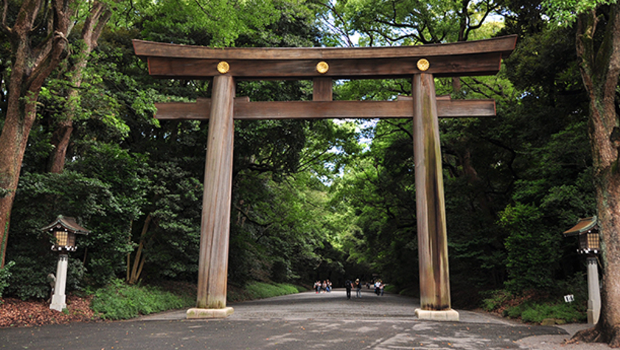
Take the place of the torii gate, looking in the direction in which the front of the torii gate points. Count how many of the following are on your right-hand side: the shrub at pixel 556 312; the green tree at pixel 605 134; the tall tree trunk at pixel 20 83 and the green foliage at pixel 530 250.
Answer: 1

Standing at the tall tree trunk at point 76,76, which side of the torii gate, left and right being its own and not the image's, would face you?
right

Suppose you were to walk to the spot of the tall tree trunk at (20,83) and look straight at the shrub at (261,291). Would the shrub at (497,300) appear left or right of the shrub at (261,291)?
right

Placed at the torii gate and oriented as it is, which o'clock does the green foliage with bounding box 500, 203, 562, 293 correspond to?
The green foliage is roughly at 8 o'clock from the torii gate.

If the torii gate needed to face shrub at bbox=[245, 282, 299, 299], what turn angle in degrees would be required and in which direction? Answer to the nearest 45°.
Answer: approximately 180°

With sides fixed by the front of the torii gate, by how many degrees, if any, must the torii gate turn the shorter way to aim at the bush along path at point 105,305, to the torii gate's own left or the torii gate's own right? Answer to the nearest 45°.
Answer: approximately 90° to the torii gate's own right

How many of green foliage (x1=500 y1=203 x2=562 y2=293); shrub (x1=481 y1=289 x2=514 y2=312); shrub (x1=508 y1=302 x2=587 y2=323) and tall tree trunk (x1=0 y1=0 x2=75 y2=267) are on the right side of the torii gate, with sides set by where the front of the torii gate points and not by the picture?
1

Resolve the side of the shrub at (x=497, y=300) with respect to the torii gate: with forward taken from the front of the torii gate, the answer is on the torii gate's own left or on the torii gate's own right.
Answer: on the torii gate's own left

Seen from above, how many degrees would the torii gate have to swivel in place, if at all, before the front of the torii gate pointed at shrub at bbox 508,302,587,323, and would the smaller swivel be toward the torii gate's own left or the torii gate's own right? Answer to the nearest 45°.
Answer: approximately 90° to the torii gate's own left

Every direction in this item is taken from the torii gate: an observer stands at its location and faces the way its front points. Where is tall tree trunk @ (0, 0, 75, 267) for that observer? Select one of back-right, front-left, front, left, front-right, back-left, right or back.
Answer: right

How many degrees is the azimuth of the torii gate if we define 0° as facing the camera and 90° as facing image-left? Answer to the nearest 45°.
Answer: approximately 0°

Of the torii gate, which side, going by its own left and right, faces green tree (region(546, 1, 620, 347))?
left

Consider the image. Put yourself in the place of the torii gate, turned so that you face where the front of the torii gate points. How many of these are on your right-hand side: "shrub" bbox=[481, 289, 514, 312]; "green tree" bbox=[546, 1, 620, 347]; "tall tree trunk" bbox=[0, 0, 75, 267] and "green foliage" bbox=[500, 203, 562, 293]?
1
